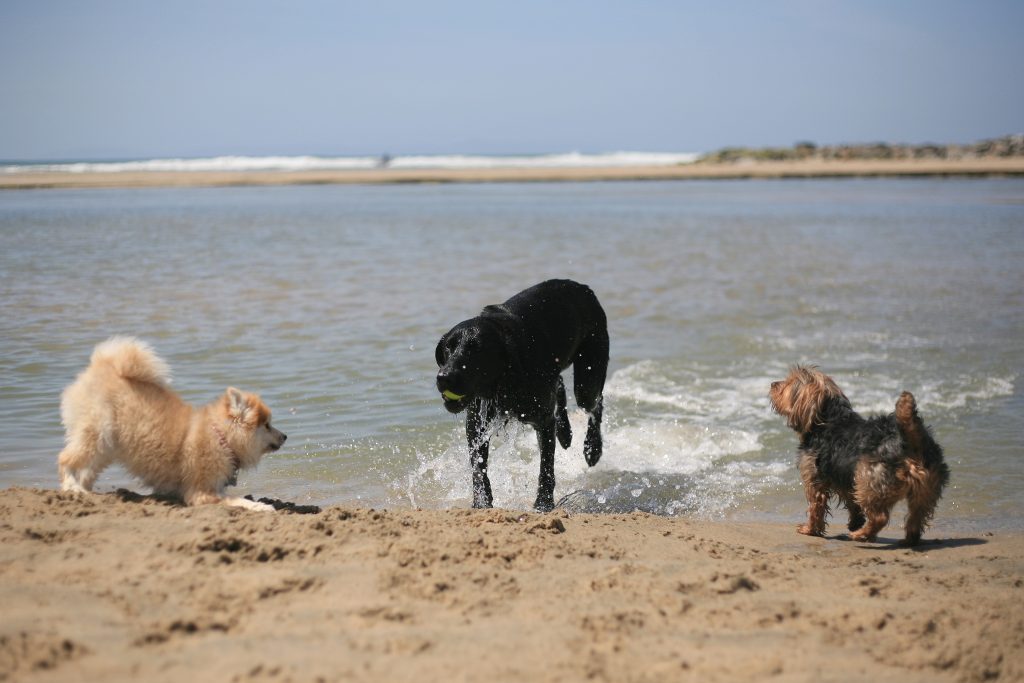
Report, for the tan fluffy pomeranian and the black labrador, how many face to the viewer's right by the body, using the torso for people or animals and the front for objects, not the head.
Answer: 1

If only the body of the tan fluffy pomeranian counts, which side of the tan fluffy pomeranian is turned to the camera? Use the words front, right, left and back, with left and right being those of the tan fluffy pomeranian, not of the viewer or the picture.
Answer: right

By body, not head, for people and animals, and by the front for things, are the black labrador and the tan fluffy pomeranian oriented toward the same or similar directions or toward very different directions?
very different directions

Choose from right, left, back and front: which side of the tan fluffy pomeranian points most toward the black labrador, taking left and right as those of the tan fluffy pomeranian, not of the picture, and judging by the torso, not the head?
front

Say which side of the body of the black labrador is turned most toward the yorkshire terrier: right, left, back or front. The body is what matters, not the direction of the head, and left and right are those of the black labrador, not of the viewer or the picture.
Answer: left

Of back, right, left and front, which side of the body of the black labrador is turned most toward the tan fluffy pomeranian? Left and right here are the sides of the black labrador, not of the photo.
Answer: front

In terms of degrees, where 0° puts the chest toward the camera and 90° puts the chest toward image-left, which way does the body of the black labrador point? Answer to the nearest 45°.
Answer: approximately 45°
